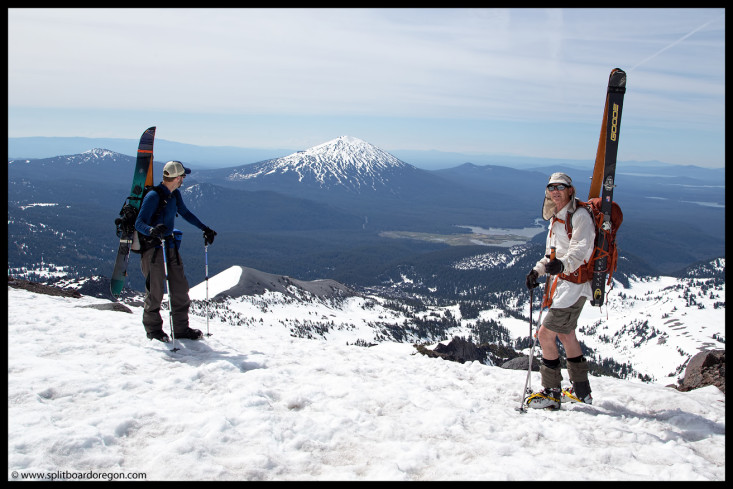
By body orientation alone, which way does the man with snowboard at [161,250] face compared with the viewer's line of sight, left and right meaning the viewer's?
facing the viewer and to the right of the viewer

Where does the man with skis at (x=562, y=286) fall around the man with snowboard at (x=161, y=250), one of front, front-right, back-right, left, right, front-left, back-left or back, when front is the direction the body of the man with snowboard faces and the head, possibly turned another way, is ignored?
front

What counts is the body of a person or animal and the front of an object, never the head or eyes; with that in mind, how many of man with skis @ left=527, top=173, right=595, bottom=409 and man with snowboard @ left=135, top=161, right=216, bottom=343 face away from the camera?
0

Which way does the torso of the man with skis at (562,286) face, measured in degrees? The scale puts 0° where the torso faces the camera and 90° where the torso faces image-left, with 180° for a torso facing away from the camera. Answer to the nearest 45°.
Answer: approximately 45°
